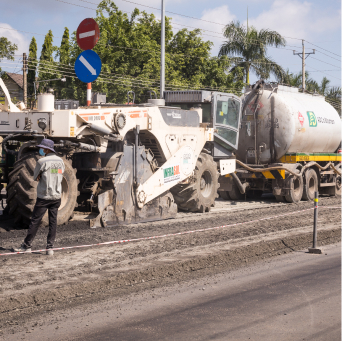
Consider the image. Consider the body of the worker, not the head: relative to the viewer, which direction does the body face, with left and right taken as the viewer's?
facing away from the viewer and to the left of the viewer

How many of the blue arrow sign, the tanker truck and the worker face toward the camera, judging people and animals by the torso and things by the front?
1

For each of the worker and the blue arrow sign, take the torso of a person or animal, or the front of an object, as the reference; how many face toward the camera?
1

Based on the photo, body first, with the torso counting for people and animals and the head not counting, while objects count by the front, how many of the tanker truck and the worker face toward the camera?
0

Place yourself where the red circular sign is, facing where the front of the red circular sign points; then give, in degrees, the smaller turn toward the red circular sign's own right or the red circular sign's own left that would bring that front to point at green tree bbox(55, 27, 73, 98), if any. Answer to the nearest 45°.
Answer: approximately 135° to the red circular sign's own right
